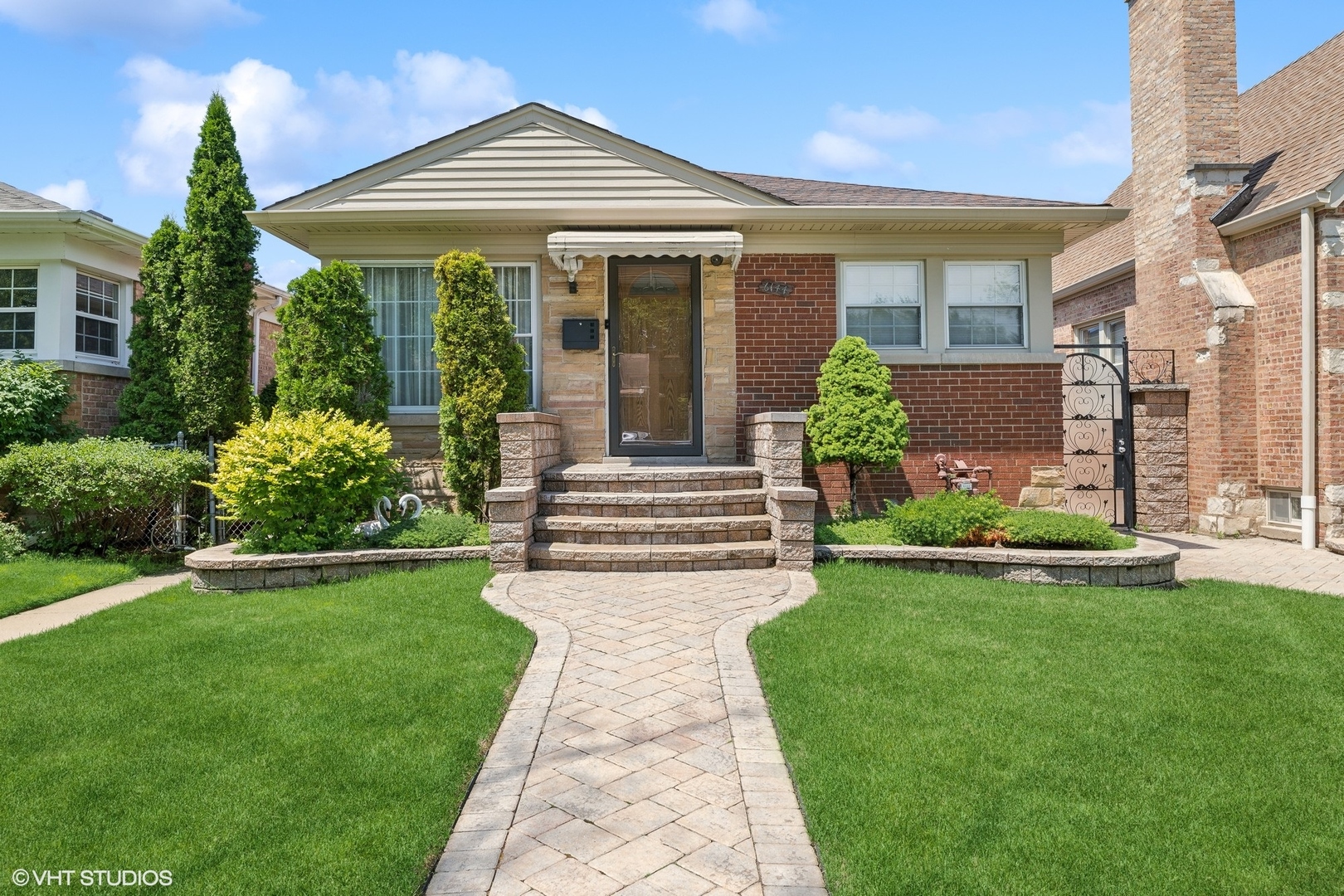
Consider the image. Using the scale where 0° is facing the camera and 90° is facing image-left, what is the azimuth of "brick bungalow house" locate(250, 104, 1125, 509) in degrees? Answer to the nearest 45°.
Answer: approximately 0°

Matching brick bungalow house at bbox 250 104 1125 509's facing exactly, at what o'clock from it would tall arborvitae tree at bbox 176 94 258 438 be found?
The tall arborvitae tree is roughly at 3 o'clock from the brick bungalow house.

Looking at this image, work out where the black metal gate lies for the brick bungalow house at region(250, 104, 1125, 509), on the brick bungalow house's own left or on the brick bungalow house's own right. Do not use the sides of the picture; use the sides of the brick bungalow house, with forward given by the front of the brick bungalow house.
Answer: on the brick bungalow house's own left

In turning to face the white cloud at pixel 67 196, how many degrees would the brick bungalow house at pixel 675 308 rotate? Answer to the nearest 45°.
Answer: approximately 90° to its right

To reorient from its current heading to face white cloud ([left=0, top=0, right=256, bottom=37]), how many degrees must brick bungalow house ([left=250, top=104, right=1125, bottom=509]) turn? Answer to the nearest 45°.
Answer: approximately 90° to its right

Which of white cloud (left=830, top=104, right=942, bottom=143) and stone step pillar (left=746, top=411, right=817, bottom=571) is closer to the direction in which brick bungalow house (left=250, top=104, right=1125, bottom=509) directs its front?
the stone step pillar

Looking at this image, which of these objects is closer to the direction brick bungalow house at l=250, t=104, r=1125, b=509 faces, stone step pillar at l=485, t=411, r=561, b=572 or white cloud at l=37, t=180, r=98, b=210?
the stone step pillar

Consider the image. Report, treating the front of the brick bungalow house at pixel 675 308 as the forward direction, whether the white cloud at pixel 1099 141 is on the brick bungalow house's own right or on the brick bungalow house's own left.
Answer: on the brick bungalow house's own left

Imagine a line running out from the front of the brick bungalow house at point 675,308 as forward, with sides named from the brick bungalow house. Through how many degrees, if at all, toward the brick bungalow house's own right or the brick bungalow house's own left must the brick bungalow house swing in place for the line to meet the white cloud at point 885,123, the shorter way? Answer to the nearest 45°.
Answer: approximately 135° to the brick bungalow house's own left
